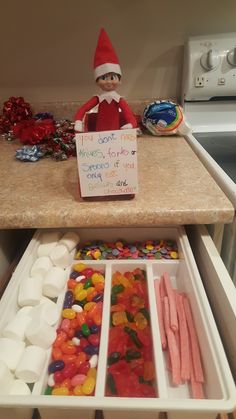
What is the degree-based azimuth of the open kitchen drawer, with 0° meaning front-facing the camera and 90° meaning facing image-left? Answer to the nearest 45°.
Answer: approximately 0°

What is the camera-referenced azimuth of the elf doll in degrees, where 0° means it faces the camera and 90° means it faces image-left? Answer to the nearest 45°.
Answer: approximately 0°

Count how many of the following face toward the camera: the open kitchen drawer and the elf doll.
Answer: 2
